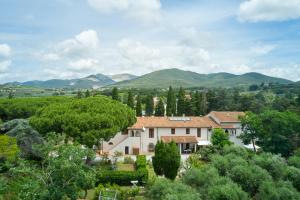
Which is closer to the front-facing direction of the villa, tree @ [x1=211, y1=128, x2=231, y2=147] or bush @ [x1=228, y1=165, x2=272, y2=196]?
the bush

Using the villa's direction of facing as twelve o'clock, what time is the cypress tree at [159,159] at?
The cypress tree is roughly at 12 o'clock from the villa.

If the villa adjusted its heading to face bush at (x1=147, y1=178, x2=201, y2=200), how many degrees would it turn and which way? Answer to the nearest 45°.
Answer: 0° — it already faces it

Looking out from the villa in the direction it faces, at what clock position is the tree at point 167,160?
The tree is roughly at 12 o'clock from the villa.

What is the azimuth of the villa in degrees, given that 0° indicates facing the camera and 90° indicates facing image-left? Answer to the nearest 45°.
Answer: approximately 0°

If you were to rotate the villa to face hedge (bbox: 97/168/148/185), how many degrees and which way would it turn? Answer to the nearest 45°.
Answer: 0° — it already faces it

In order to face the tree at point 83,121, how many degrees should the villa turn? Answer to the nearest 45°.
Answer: approximately 45° to its right

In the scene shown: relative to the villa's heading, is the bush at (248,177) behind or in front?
in front
